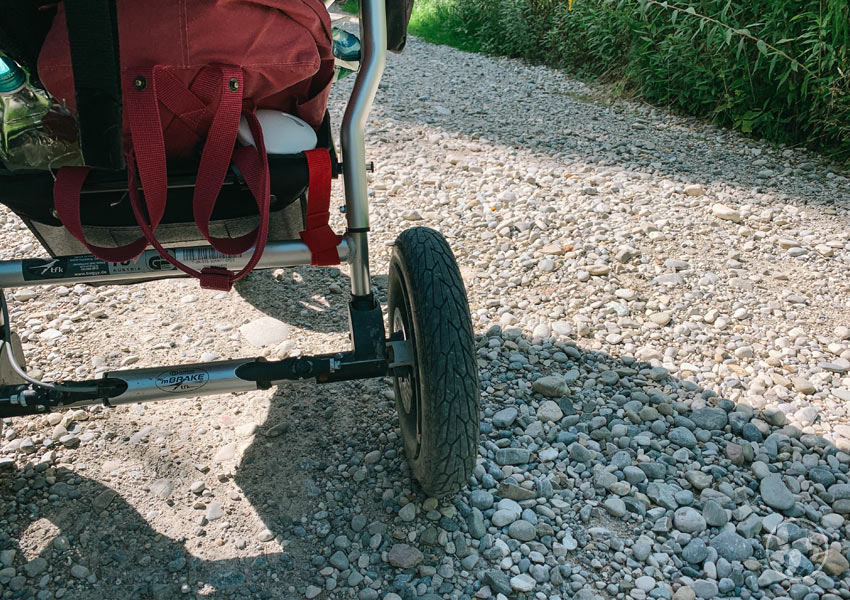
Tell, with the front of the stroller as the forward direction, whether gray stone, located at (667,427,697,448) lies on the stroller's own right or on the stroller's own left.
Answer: on the stroller's own right

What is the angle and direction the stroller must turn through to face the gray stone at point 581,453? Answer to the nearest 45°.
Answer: approximately 90° to its right

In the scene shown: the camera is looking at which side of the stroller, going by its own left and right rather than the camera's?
back

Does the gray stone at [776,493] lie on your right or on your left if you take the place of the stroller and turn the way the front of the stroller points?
on your right
